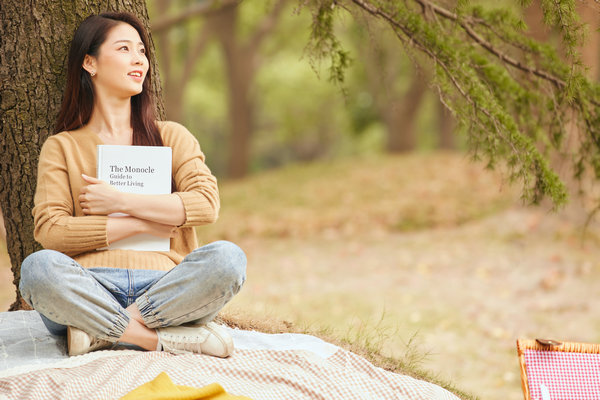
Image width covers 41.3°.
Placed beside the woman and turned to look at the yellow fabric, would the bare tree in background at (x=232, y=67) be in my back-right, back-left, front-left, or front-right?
back-left

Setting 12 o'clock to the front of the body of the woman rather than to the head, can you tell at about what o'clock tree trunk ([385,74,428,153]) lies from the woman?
The tree trunk is roughly at 7 o'clock from the woman.

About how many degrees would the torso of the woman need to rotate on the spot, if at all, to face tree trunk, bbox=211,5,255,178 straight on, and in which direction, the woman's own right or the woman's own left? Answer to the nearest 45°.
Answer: approximately 180°

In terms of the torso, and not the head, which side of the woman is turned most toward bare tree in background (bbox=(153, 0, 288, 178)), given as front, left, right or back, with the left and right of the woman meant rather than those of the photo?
back

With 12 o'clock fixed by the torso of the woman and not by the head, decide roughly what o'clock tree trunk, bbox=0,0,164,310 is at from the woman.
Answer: The tree trunk is roughly at 5 o'clock from the woman.

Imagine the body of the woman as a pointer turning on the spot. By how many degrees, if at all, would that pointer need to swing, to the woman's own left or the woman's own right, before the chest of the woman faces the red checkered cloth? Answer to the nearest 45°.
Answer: approximately 90° to the woman's own left

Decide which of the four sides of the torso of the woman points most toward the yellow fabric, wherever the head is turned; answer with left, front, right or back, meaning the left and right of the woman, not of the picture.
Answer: front

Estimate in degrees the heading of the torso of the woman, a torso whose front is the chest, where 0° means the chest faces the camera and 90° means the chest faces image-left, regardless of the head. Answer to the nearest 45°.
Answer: approximately 0°
